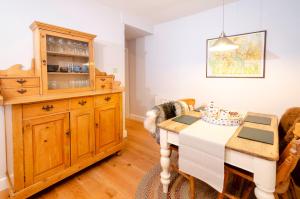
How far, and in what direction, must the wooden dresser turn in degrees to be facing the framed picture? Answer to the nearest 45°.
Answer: approximately 45° to its left

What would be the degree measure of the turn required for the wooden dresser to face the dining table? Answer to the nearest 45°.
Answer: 0° — it already faces it

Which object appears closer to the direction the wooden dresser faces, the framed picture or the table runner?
the table runner

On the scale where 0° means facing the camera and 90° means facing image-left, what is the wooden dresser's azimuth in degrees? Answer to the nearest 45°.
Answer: approximately 315°

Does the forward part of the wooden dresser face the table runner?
yes

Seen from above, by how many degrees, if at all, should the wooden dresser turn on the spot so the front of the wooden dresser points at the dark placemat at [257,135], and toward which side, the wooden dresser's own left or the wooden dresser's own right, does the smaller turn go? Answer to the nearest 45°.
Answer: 0° — it already faces it

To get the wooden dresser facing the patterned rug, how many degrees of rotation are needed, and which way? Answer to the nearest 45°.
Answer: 0° — it already faces it
